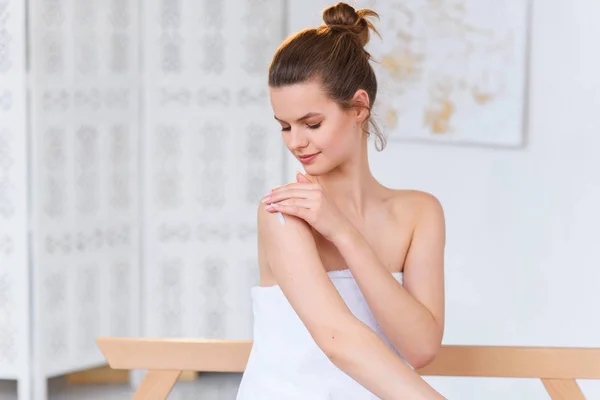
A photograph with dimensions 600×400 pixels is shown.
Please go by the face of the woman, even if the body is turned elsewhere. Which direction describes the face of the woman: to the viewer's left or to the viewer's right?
to the viewer's left

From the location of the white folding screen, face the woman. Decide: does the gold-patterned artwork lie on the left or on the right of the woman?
left
